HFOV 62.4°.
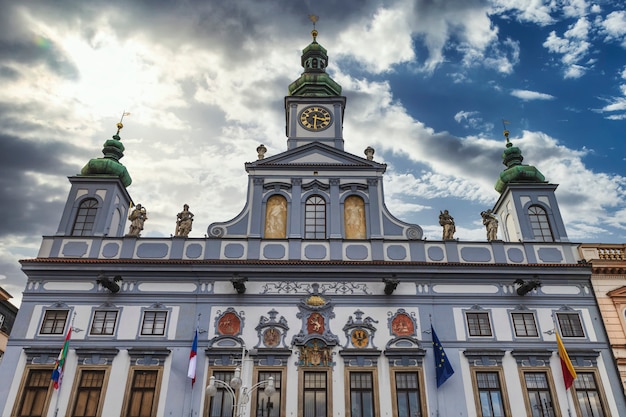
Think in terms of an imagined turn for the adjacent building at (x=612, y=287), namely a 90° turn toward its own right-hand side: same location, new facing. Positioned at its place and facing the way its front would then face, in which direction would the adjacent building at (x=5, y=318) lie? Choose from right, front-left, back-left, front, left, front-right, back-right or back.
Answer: front

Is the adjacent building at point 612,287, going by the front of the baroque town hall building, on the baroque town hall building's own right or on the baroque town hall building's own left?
on the baroque town hall building's own left

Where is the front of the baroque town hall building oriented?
toward the camera

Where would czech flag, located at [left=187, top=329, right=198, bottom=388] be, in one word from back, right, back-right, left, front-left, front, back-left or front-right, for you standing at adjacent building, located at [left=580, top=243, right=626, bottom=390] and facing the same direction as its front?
front-right

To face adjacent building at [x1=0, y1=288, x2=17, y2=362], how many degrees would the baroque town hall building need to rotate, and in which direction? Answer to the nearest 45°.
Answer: approximately 135° to its right

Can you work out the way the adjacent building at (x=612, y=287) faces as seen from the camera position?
facing the viewer

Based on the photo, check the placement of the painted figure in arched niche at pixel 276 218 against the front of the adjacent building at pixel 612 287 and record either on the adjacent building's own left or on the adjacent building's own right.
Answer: on the adjacent building's own right
